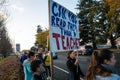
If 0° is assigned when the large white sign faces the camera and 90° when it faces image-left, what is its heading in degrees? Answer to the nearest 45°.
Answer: approximately 315°

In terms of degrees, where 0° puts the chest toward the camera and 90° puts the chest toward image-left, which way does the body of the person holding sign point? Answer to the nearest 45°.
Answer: approximately 315°
